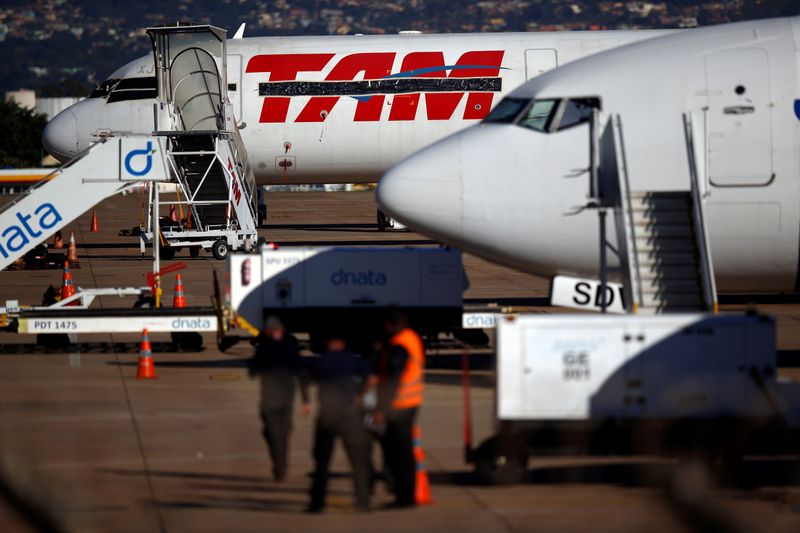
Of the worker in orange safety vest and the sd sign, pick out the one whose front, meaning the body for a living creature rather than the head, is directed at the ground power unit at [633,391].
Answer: the sd sign

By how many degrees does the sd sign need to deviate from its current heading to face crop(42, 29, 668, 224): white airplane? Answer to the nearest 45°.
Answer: approximately 180°

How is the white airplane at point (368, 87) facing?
to the viewer's left

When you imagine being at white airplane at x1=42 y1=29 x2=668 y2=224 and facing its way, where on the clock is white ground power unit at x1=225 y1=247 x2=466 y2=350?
The white ground power unit is roughly at 9 o'clock from the white airplane.

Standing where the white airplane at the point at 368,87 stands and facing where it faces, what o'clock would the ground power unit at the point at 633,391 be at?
The ground power unit is roughly at 9 o'clock from the white airplane.

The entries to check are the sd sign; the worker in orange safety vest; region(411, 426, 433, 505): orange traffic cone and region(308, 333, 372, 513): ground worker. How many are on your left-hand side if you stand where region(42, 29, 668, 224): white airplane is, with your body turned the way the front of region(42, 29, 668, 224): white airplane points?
4

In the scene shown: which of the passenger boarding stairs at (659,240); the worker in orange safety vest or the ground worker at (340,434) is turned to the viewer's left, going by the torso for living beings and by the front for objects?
the worker in orange safety vest

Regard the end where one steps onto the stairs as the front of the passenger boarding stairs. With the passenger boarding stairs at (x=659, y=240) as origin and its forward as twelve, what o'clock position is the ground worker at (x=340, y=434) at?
The ground worker is roughly at 1 o'clock from the passenger boarding stairs.

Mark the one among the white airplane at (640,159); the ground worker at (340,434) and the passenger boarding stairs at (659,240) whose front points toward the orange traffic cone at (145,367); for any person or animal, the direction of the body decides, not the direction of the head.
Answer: the white airplane

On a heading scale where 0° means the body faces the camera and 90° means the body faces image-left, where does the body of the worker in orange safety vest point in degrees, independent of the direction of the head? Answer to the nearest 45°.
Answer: approximately 90°

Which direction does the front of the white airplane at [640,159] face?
to the viewer's left

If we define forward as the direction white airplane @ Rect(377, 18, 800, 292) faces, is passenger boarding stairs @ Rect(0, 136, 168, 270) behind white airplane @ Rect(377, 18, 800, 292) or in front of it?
in front
